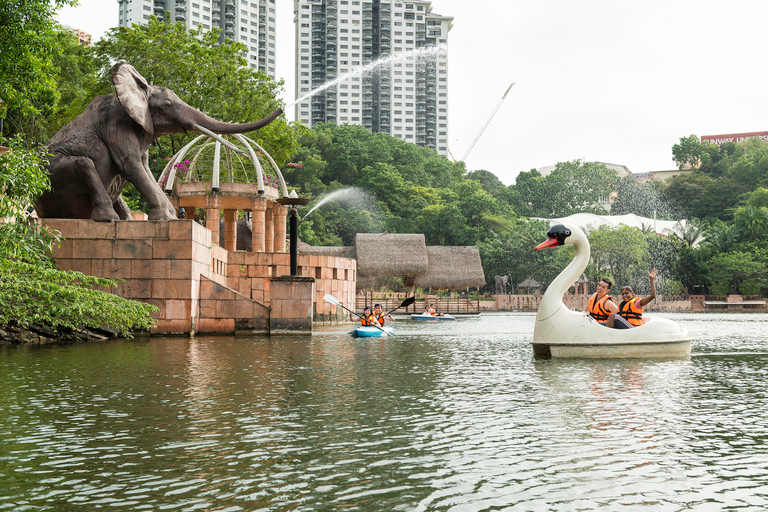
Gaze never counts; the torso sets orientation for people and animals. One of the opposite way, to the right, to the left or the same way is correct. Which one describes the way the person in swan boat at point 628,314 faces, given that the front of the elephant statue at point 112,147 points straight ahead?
the opposite way

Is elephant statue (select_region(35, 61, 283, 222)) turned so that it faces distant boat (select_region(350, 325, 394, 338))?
yes

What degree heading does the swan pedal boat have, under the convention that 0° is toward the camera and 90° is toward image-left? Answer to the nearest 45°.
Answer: approximately 90°

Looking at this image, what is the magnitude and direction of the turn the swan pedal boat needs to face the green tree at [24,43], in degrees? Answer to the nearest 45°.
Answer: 0° — it already faces it

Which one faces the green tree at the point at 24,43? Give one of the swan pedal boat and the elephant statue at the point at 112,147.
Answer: the swan pedal boat

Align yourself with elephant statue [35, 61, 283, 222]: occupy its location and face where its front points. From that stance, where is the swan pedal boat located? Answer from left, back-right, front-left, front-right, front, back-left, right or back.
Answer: front-right

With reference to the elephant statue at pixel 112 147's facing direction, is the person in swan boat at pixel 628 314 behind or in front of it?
in front

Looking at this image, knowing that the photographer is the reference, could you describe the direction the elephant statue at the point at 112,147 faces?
facing to the right of the viewer

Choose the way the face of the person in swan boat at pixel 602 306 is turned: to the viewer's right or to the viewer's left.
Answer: to the viewer's left

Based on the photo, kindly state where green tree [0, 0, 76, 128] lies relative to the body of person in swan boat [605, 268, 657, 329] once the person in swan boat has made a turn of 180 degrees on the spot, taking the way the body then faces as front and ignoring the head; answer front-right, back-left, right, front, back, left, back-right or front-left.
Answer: back-left

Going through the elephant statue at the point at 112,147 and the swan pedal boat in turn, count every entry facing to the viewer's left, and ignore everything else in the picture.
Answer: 1
